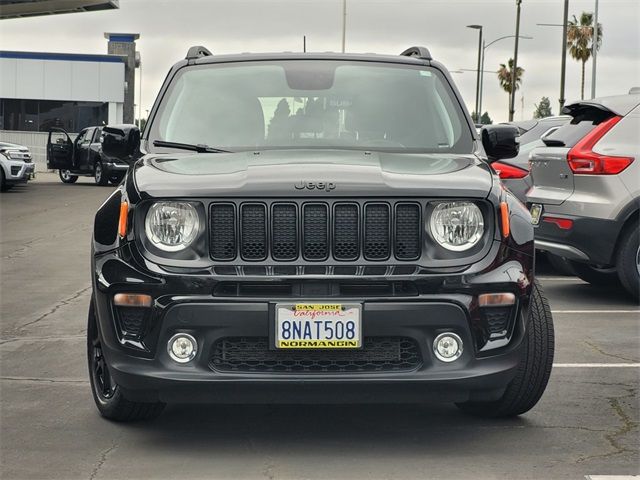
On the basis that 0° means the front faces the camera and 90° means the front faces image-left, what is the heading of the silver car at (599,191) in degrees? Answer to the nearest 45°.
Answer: approximately 225°

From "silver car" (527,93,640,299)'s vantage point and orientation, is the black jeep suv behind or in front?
behind

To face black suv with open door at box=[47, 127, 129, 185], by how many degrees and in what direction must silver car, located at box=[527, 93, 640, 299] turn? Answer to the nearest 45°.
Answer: approximately 90° to its left

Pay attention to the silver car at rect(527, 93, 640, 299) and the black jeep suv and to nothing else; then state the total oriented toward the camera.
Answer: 1

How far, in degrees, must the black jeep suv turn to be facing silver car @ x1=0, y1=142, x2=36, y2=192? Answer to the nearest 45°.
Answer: approximately 180°

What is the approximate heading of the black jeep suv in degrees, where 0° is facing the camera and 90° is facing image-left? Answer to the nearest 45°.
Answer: approximately 0°
